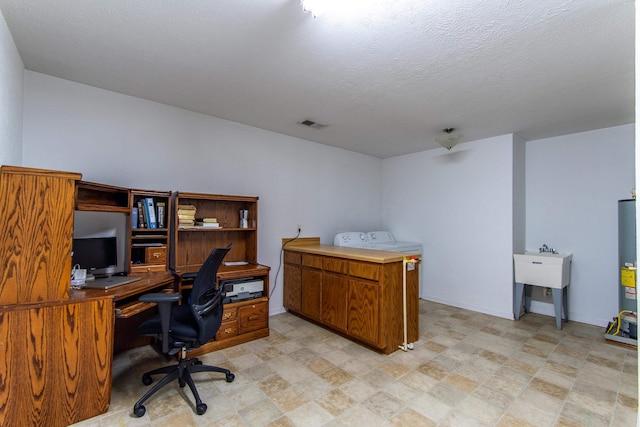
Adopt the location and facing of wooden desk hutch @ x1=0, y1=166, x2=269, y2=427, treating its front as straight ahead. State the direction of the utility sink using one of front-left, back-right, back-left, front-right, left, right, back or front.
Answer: front-left

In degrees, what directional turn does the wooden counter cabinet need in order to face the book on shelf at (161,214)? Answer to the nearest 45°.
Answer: approximately 45° to its right

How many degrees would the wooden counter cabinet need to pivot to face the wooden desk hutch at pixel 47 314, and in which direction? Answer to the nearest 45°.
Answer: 0° — it already faces it

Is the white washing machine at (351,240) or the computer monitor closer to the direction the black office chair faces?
the computer monitor

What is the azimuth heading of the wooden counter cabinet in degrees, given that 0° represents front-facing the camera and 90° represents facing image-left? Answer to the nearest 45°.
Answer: approximately 45°

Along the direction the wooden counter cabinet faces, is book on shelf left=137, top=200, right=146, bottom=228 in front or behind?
in front

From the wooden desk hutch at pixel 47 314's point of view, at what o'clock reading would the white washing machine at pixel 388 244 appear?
The white washing machine is roughly at 10 o'clock from the wooden desk hutch.

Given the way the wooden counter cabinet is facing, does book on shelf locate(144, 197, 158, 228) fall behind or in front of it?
in front

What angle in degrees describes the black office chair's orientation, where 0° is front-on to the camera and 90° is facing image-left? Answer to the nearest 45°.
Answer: approximately 90°
